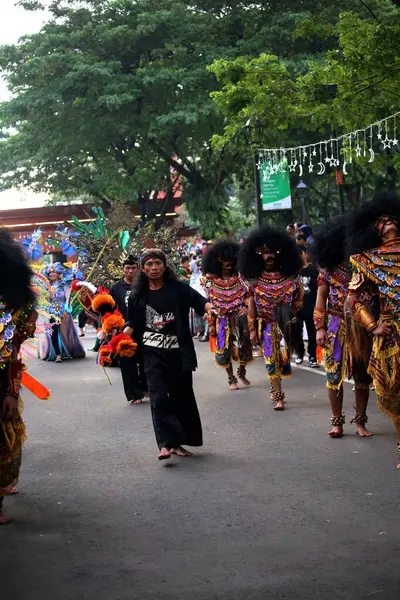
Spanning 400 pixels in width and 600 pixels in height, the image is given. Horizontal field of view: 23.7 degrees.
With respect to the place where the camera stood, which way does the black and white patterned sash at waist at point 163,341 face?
facing the viewer

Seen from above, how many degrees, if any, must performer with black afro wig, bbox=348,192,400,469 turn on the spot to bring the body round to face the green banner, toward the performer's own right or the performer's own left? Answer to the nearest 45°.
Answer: approximately 180°

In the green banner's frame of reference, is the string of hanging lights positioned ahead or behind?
ahead

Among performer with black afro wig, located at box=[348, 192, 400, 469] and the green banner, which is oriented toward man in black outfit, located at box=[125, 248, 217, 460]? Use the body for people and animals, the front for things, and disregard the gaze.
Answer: the green banner

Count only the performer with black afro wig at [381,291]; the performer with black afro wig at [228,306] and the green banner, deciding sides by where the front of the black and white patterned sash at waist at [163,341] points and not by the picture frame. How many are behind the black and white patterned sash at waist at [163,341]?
2

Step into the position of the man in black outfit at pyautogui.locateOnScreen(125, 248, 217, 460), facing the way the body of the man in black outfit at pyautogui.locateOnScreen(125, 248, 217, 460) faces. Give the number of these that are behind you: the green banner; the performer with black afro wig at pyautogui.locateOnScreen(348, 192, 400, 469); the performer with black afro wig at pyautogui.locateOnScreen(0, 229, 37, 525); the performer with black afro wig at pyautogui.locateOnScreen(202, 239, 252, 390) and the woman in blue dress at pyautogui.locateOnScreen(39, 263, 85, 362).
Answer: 3

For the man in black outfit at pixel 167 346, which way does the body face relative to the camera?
toward the camera

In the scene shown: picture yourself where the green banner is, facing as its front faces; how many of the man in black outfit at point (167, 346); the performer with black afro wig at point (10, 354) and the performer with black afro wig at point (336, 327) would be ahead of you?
3

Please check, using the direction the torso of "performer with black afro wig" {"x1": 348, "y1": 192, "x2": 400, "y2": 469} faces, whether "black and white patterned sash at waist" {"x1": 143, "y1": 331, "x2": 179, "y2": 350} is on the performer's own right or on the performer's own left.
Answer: on the performer's own right

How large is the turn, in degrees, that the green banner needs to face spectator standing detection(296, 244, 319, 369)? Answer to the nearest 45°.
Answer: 0° — it already faces them

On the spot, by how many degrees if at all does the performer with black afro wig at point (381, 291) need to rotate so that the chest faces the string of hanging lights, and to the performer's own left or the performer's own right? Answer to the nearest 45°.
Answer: approximately 180°

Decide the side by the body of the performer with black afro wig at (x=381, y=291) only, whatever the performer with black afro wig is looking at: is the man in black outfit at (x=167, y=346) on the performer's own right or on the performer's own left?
on the performer's own right

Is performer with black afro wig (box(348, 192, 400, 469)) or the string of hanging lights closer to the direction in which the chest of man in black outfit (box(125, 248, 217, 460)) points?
the performer with black afro wig

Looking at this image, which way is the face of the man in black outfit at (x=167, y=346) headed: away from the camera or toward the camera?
toward the camera

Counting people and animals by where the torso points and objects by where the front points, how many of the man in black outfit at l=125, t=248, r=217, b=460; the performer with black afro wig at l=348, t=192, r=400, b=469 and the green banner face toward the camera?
3

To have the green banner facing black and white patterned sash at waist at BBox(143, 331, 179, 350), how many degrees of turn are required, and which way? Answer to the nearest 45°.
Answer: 0° — it already faces it

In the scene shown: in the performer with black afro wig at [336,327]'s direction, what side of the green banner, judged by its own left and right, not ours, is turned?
front

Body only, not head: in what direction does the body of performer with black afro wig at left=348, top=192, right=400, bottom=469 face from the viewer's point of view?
toward the camera

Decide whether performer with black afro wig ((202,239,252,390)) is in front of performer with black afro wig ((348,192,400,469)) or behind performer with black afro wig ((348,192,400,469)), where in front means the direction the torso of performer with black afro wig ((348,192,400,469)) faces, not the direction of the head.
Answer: behind

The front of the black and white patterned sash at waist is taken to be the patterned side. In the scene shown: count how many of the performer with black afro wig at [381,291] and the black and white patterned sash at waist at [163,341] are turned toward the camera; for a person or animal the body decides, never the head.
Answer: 2
